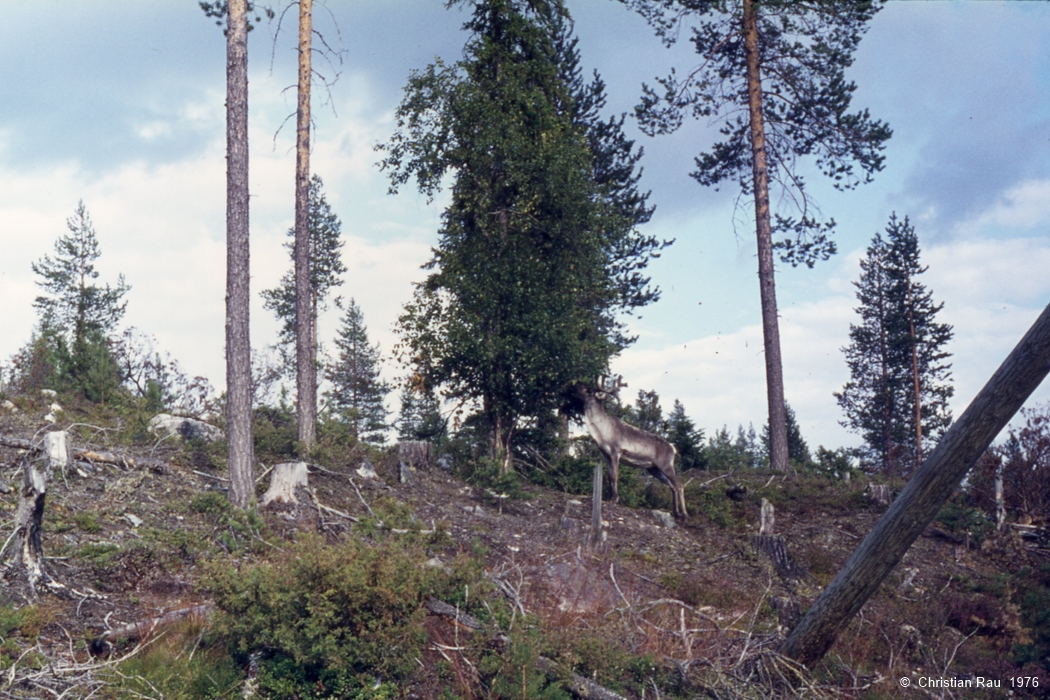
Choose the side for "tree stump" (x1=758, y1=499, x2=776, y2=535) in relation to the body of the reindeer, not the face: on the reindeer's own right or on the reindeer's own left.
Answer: on the reindeer's own left

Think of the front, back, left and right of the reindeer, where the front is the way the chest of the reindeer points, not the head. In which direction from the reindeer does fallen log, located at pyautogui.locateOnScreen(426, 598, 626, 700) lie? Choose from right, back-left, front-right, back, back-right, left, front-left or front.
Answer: left

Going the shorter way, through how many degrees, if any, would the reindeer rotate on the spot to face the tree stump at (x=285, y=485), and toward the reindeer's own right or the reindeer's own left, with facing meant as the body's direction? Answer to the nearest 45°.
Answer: approximately 45° to the reindeer's own left

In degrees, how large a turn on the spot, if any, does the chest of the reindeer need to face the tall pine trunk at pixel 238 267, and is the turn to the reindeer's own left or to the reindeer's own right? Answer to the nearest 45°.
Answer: approximately 45° to the reindeer's own left

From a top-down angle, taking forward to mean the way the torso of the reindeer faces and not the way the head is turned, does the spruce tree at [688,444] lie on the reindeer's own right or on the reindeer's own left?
on the reindeer's own right

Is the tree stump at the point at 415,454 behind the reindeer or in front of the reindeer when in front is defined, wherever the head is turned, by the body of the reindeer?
in front

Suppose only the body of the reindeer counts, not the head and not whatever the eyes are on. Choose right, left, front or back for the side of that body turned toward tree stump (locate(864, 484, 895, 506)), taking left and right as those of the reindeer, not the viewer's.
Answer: back

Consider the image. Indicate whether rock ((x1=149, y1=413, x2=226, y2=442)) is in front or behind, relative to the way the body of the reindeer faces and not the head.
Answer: in front

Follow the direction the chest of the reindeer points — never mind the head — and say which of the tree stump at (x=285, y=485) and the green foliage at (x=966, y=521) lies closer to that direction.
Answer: the tree stump

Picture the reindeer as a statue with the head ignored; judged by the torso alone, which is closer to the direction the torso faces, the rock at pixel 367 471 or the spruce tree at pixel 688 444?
the rock

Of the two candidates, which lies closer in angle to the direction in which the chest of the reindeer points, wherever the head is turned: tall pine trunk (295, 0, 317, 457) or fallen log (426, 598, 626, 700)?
the tall pine trunk

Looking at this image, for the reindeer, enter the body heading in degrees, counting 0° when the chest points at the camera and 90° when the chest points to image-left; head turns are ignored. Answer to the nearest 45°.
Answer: approximately 90°
